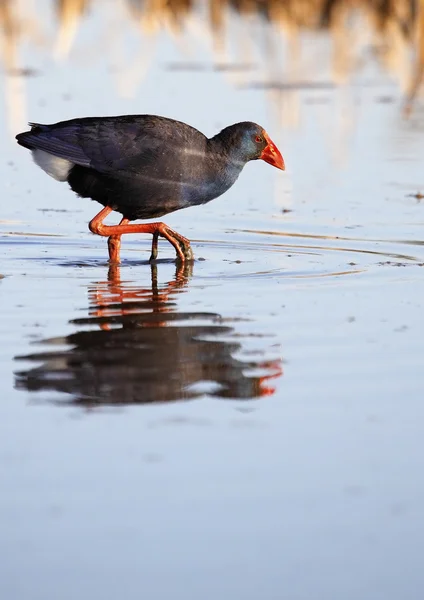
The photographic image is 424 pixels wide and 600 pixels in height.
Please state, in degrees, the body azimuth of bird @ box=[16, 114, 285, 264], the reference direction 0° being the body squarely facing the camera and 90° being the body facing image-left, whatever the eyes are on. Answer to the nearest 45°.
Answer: approximately 270°
